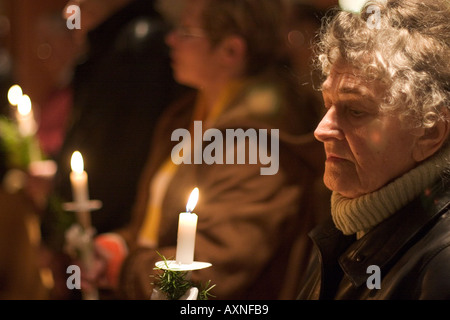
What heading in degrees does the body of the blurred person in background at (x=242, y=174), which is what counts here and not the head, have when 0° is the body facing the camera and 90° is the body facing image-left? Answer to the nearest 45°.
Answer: approximately 90°

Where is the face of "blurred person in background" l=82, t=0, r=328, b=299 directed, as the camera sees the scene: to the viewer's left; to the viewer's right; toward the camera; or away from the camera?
to the viewer's left

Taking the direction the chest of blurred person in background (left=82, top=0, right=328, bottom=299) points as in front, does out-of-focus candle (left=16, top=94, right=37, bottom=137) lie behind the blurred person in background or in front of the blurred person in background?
in front
